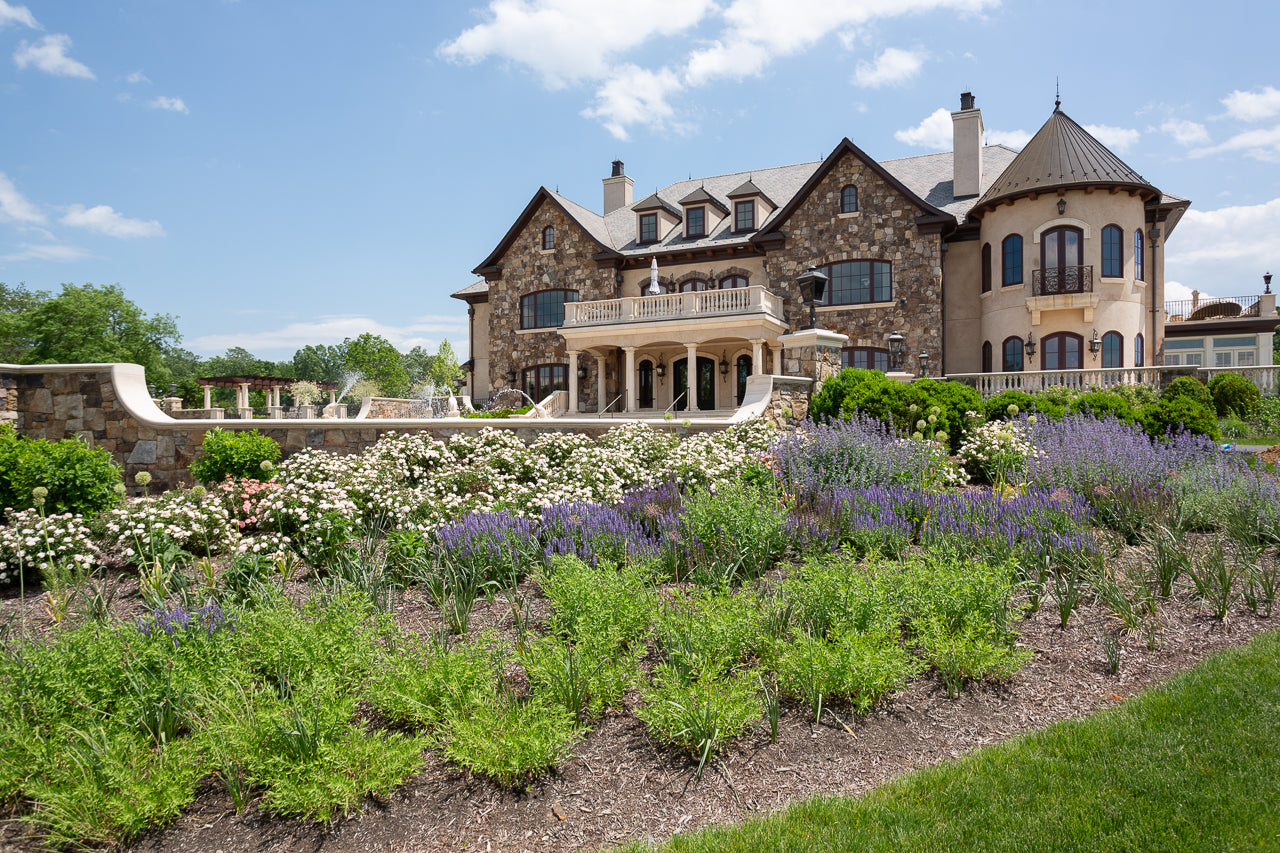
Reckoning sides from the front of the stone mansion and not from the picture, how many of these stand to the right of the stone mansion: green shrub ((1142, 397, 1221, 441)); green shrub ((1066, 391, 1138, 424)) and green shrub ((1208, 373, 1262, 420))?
0

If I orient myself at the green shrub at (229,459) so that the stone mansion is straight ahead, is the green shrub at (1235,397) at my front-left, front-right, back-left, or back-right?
front-right

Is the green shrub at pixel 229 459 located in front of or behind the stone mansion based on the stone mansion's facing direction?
in front

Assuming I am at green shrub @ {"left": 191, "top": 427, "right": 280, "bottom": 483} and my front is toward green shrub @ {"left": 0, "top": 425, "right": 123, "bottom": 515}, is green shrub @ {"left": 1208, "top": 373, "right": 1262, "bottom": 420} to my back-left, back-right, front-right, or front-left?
back-left

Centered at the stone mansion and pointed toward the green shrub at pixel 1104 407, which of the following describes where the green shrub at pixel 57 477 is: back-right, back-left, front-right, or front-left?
front-right

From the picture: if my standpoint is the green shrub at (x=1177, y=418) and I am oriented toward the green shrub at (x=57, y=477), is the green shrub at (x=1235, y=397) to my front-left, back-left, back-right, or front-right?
back-right

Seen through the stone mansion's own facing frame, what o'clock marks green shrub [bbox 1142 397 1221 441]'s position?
The green shrub is roughly at 10 o'clock from the stone mansion.

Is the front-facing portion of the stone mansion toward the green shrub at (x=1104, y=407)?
no

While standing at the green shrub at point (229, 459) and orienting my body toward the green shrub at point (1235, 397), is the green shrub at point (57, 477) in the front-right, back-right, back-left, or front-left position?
back-right

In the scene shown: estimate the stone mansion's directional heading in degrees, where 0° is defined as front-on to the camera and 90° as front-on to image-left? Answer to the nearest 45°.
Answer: approximately 45°

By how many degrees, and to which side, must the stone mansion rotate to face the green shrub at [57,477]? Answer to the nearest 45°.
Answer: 0° — it already faces it

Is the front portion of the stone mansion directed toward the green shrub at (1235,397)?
no
